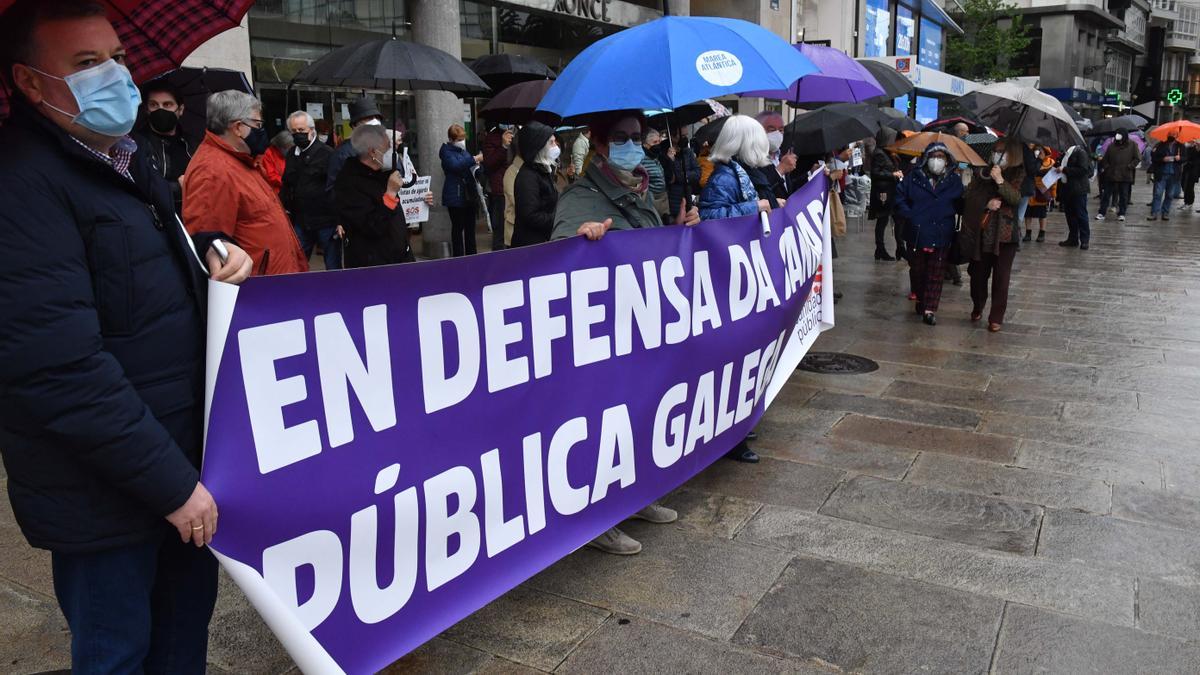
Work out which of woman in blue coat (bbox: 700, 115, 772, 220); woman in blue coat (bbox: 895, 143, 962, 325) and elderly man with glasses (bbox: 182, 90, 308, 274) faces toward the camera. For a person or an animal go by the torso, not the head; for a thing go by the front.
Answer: woman in blue coat (bbox: 895, 143, 962, 325)

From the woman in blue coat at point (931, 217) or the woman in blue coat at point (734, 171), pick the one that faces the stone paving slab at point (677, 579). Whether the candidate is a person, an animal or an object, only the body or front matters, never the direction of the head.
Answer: the woman in blue coat at point (931, 217)

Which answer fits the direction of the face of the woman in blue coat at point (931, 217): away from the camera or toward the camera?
toward the camera

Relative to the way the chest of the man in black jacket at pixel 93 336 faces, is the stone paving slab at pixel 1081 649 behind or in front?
in front

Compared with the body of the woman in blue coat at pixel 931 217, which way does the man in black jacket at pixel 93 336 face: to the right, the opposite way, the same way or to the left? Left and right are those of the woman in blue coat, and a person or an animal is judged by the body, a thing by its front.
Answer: to the left

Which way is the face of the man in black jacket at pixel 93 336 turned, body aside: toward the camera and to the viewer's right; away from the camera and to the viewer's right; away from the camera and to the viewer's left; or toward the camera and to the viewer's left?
toward the camera and to the viewer's right

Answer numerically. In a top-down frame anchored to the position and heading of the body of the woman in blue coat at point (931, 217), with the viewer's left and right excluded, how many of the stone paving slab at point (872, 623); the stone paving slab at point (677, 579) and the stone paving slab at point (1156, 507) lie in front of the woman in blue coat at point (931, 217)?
3

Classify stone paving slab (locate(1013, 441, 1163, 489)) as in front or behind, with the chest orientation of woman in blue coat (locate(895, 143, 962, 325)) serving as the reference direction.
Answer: in front

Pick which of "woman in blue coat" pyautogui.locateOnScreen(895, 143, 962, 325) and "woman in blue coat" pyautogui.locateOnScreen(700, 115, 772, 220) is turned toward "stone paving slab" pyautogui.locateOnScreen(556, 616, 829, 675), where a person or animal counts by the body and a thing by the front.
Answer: "woman in blue coat" pyautogui.locateOnScreen(895, 143, 962, 325)

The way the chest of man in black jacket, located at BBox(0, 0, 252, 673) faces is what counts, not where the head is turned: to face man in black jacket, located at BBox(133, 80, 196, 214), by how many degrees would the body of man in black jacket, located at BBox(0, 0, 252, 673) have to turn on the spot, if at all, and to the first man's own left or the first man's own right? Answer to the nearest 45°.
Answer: approximately 135° to the first man's own left

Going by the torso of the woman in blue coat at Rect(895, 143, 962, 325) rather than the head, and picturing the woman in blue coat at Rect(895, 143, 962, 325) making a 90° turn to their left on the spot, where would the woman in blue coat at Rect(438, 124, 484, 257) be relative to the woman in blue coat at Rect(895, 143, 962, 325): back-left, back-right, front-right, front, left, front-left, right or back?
back

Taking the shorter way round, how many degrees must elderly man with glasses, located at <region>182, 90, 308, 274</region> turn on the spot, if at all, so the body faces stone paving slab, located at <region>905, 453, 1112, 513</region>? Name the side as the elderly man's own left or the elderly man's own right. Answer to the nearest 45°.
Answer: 0° — they already face it

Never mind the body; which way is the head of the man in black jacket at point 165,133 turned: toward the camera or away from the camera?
toward the camera

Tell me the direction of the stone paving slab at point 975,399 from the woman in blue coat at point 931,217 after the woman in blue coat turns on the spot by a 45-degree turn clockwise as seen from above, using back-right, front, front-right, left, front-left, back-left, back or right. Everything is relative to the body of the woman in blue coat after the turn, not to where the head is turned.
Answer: front-left
